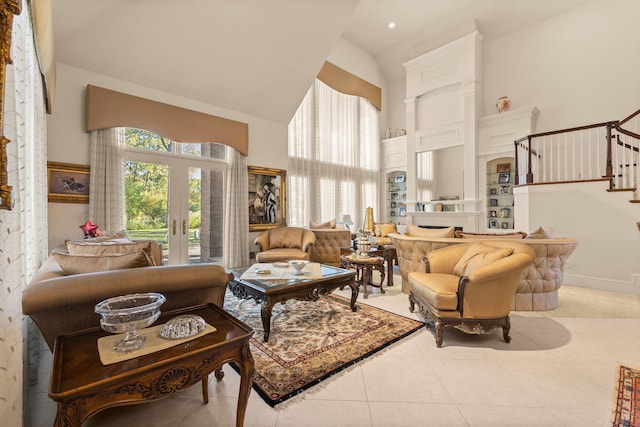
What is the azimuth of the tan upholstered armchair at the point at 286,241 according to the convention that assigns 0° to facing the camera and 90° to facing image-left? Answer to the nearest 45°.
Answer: approximately 0°

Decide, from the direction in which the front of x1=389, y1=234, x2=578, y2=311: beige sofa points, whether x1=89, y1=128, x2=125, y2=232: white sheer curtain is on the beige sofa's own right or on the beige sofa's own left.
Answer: on the beige sofa's own left

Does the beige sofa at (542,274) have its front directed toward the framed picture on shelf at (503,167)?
yes

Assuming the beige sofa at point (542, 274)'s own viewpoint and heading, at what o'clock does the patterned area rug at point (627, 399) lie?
The patterned area rug is roughly at 6 o'clock from the beige sofa.

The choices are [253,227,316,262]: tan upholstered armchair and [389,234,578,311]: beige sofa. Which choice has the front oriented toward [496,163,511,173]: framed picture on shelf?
the beige sofa

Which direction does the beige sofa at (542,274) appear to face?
away from the camera

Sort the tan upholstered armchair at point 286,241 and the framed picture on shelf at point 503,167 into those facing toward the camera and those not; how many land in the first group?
2

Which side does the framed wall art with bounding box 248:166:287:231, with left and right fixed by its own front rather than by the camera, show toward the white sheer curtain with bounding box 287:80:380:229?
left

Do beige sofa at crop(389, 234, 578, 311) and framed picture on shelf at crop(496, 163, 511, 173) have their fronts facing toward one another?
yes
